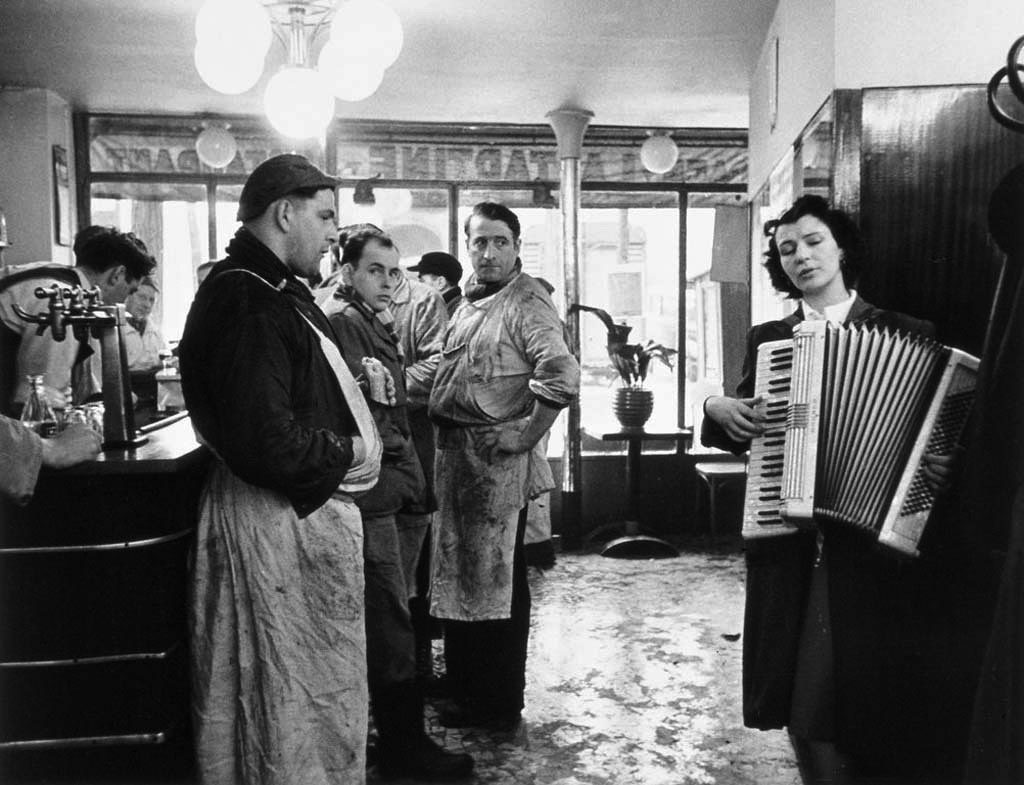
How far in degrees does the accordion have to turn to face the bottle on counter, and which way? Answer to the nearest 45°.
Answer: approximately 90° to its right

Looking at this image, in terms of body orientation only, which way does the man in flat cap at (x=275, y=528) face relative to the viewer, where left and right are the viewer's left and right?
facing to the right of the viewer

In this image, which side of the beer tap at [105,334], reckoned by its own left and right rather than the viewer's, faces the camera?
left

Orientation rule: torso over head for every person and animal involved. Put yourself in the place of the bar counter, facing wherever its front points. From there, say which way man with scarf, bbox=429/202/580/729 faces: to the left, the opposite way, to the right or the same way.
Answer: to the right

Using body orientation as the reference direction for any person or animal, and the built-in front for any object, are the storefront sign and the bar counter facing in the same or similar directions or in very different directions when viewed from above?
very different directions

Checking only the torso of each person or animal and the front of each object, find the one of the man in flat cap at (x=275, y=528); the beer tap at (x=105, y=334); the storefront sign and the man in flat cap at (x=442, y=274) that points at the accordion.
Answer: the man in flat cap at (x=275, y=528)

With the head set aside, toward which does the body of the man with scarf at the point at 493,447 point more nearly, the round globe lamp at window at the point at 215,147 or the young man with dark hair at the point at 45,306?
the young man with dark hair

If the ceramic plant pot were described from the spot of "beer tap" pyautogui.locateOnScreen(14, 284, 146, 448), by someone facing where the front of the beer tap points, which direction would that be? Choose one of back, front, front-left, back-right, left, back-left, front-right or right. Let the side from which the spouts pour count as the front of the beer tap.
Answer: back-right

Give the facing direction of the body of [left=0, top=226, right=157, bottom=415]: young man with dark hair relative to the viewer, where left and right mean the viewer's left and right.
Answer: facing to the right of the viewer

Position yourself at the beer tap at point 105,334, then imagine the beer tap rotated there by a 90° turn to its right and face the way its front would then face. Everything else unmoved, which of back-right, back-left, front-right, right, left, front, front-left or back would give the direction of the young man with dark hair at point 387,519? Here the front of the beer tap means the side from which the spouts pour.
right

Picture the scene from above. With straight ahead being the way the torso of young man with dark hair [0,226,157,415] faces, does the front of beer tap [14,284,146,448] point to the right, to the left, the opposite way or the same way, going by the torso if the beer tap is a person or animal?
the opposite way

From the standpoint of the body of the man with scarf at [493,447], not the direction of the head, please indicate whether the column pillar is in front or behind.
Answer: behind

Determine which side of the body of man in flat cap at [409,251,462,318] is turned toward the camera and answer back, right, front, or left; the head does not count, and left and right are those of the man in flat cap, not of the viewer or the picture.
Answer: left

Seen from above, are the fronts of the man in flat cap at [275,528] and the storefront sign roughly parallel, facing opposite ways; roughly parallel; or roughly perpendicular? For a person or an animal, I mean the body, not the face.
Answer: roughly perpendicular

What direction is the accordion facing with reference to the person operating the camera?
facing the viewer

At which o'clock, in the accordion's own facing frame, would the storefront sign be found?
The storefront sign is roughly at 5 o'clock from the accordion.
